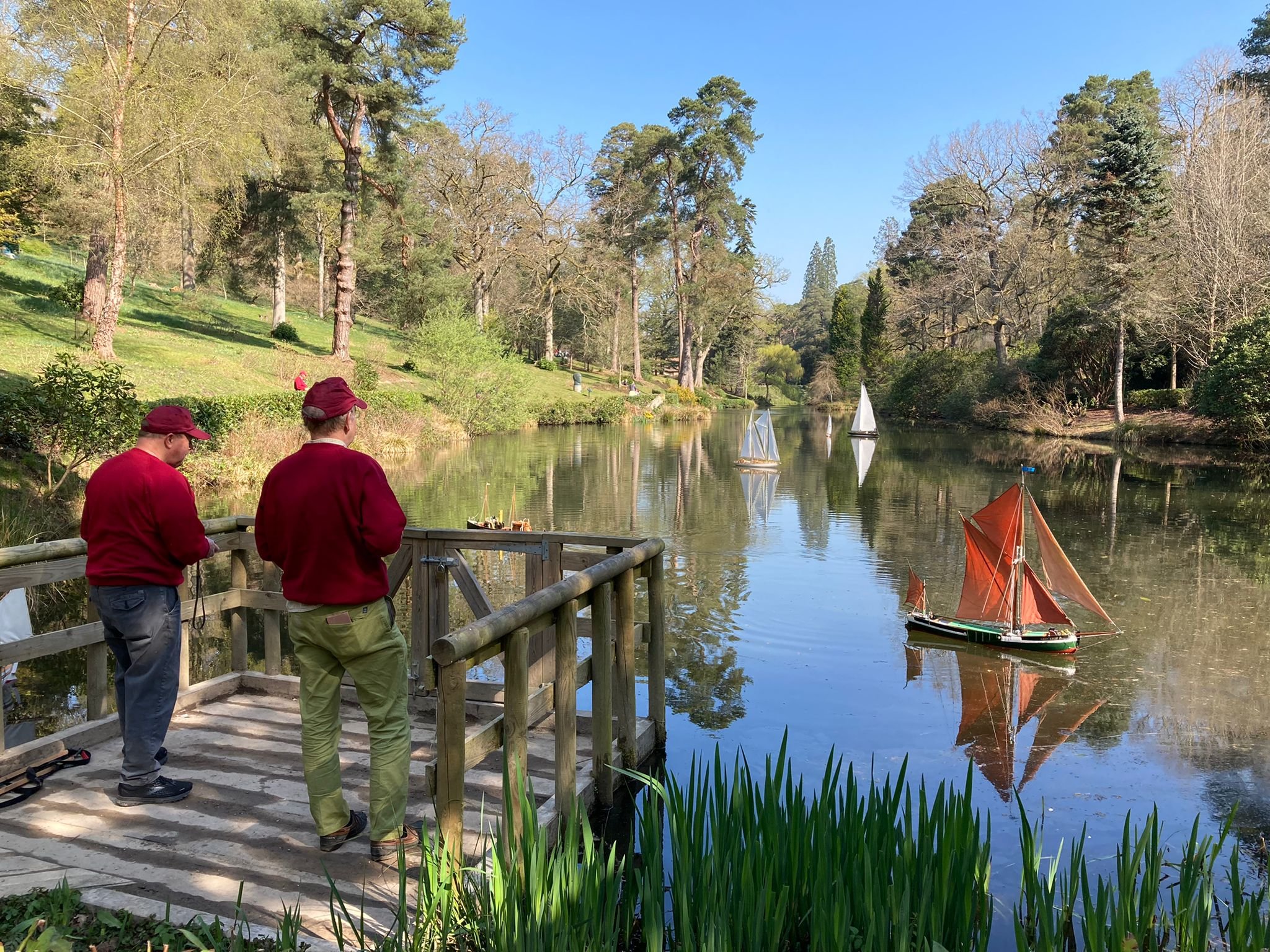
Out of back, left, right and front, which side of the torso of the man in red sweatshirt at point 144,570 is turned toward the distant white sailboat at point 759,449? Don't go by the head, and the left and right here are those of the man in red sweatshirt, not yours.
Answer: front

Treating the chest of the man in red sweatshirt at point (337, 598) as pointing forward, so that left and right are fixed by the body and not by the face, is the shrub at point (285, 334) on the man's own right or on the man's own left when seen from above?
on the man's own left

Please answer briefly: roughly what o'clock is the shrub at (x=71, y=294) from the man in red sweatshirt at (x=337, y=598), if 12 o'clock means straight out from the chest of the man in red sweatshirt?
The shrub is roughly at 10 o'clock from the man in red sweatshirt.

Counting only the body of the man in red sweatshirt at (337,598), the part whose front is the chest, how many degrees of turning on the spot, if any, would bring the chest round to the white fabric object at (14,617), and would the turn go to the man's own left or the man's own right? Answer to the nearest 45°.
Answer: approximately 90° to the man's own left

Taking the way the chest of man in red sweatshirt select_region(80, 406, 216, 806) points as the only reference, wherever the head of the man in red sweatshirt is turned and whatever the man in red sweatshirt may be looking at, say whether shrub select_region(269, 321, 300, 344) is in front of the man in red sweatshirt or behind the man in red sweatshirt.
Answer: in front

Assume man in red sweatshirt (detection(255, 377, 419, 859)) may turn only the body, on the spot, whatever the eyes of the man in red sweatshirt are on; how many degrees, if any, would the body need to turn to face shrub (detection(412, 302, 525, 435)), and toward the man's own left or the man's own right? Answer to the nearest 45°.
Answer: approximately 45° to the man's own left

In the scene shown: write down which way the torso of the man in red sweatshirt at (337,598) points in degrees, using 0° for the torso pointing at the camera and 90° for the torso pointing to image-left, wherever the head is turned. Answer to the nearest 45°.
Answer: approximately 225°

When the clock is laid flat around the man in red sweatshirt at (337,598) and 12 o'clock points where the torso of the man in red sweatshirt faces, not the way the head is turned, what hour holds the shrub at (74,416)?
The shrub is roughly at 10 o'clock from the man in red sweatshirt.

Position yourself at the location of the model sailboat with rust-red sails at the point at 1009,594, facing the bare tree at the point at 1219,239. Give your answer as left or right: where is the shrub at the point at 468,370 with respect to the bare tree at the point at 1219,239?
left

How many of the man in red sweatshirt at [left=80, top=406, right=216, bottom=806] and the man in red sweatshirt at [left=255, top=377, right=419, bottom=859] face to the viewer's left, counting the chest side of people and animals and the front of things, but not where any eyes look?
0

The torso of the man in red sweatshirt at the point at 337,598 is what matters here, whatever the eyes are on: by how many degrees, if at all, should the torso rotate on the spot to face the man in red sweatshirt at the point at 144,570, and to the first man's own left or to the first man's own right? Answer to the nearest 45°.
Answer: approximately 90° to the first man's own left

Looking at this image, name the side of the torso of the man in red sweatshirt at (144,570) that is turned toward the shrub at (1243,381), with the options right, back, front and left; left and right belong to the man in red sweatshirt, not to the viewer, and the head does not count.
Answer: front

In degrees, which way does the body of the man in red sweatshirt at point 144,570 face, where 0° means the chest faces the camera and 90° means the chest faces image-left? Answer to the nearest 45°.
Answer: approximately 225°

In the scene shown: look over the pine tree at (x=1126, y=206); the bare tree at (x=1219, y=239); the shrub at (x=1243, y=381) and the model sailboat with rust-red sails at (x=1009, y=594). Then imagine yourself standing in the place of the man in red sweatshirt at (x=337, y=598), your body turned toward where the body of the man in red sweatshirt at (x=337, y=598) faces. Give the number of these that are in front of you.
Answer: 4
